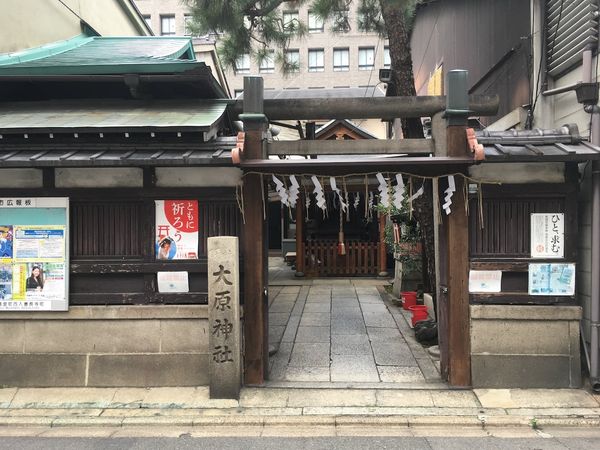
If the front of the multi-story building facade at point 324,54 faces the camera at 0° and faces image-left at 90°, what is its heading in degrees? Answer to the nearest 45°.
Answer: approximately 0°

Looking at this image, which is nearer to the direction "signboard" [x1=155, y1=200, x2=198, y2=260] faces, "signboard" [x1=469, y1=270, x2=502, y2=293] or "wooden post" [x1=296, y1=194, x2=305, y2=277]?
the signboard

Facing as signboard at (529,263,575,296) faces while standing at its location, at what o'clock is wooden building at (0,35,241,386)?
The wooden building is roughly at 2 o'clock from the signboard.

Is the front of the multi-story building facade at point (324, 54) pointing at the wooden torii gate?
yes

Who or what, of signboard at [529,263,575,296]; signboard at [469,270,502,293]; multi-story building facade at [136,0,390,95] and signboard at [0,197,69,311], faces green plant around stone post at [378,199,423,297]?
the multi-story building facade

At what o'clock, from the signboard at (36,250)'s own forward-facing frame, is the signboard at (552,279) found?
the signboard at (552,279) is roughly at 10 o'clock from the signboard at (36,250).

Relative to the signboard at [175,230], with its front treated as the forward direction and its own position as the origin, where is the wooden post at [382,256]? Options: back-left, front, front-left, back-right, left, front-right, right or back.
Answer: back-left

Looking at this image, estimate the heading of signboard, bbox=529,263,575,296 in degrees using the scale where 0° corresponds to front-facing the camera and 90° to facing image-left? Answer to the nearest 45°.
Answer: approximately 0°

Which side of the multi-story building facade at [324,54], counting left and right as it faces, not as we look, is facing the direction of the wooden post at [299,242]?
front

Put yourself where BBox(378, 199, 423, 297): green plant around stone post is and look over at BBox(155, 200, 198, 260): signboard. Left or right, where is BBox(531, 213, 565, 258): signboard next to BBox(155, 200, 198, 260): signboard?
left

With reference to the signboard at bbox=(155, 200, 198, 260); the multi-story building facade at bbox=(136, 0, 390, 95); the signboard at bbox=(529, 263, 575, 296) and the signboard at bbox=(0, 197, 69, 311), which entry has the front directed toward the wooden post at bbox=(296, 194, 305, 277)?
the multi-story building facade

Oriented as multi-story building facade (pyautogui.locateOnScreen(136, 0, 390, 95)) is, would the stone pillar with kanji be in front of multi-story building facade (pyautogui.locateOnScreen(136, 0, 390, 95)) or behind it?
in front

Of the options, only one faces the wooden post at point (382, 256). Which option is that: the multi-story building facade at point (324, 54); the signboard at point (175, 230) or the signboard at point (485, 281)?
the multi-story building facade

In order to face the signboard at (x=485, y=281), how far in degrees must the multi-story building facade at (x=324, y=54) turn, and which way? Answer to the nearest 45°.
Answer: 0° — it already faces it

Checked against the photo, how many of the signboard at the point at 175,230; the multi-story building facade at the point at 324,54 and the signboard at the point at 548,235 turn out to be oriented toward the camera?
3

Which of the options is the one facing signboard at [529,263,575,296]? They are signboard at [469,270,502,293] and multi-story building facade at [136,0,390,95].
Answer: the multi-story building facade
